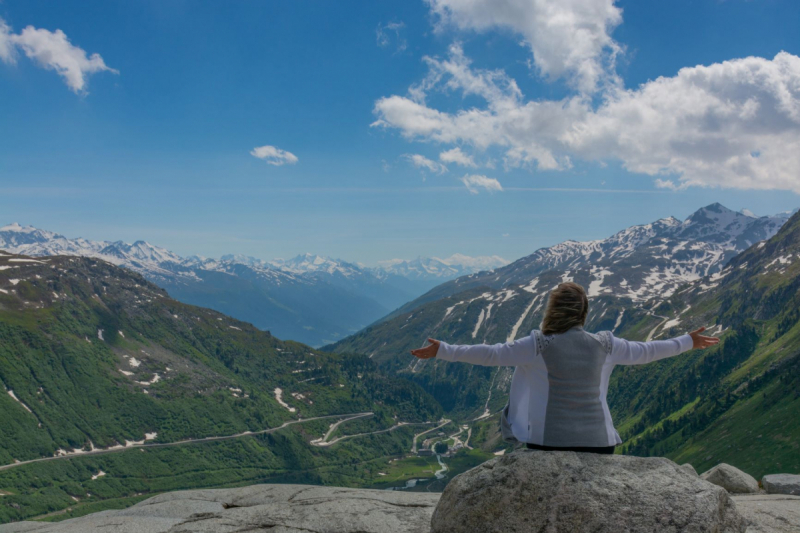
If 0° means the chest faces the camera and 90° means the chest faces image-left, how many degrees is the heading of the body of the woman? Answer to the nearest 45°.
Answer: approximately 180°

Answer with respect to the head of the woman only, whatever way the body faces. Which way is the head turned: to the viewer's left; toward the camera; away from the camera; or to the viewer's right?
away from the camera

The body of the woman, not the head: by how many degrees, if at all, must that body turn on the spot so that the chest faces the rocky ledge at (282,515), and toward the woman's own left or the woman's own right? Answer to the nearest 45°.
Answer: approximately 45° to the woman's own left
